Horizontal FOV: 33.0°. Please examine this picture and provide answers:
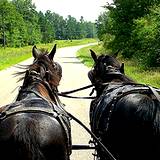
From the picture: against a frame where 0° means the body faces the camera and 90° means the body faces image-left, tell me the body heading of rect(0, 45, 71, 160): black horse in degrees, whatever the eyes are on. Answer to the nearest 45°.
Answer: approximately 180°

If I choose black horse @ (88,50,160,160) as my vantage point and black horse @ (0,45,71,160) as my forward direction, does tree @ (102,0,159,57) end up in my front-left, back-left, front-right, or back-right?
back-right

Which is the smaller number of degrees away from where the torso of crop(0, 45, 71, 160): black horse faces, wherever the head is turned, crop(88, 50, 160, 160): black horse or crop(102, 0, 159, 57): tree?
the tree

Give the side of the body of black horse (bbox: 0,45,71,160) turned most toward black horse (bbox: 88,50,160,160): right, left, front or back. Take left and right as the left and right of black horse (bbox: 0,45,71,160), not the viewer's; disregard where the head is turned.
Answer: right

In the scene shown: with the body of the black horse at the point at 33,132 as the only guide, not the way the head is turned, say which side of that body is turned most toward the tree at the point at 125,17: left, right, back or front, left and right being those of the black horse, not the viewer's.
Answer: front
